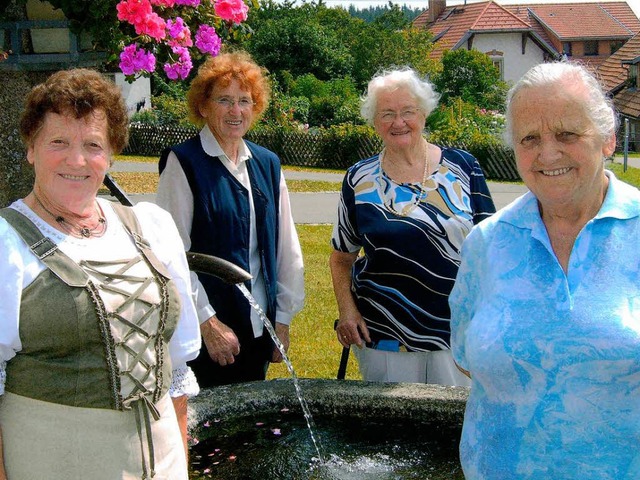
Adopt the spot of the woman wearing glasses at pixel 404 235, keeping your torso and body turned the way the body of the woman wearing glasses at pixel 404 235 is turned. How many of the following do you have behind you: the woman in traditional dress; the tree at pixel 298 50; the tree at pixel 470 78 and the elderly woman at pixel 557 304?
2

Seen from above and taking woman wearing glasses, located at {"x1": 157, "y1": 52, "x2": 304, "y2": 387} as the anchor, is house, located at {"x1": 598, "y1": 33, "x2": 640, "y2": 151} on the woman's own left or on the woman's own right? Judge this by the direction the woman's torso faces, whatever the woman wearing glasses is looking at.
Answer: on the woman's own left

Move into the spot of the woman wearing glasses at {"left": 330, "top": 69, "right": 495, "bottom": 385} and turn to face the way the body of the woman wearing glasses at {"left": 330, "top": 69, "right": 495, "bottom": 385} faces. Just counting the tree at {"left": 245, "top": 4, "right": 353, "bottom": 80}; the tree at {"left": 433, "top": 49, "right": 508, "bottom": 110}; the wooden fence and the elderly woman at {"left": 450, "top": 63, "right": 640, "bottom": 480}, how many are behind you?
3

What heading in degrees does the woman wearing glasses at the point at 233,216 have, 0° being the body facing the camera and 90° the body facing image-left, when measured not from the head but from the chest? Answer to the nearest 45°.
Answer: approximately 315°

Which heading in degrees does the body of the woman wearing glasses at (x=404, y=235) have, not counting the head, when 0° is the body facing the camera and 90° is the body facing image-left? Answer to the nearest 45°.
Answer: approximately 0°

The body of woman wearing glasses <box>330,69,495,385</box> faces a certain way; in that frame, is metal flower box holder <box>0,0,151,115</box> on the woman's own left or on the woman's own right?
on the woman's own right

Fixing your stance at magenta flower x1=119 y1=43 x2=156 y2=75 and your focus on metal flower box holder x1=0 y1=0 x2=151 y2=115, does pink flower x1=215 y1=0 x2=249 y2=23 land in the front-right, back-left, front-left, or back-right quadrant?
back-right

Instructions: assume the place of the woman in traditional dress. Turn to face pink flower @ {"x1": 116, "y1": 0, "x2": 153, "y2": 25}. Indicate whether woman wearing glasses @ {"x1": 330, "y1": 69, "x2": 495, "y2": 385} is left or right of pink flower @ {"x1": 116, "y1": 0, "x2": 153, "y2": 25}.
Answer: right

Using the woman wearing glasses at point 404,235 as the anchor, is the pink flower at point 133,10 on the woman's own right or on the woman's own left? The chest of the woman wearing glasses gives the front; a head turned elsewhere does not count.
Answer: on the woman's own right
